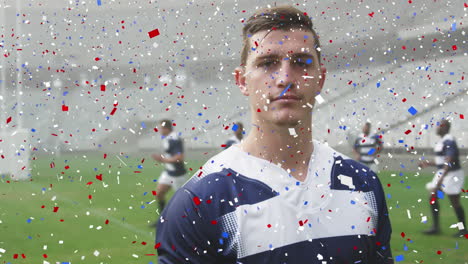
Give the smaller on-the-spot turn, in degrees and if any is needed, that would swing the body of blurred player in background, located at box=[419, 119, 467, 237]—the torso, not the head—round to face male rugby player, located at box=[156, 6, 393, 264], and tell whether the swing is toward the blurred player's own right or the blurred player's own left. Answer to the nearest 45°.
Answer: approximately 90° to the blurred player's own left

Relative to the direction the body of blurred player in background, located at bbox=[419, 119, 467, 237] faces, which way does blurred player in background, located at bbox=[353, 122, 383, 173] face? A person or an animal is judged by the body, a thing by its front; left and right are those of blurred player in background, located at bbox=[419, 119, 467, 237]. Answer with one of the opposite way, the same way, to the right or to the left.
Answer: to the left

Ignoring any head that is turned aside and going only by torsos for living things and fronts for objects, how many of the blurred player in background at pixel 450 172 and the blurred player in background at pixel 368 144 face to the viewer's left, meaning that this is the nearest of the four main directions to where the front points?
1

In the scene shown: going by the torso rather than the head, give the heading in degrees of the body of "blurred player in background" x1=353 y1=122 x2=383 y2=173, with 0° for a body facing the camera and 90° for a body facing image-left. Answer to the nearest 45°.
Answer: approximately 0°

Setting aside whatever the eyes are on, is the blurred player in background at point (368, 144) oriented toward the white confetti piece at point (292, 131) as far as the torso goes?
yes

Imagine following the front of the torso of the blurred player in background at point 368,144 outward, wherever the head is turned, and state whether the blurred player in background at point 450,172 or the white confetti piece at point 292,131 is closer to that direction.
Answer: the white confetti piece

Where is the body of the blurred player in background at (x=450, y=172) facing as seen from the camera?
to the viewer's left

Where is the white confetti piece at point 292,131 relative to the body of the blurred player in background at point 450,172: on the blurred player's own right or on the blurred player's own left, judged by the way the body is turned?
on the blurred player's own left

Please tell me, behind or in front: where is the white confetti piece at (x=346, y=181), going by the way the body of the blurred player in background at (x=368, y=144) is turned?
in front

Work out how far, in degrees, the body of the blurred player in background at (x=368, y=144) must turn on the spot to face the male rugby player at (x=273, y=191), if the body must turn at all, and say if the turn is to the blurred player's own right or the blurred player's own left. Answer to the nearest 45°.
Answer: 0° — they already face them
